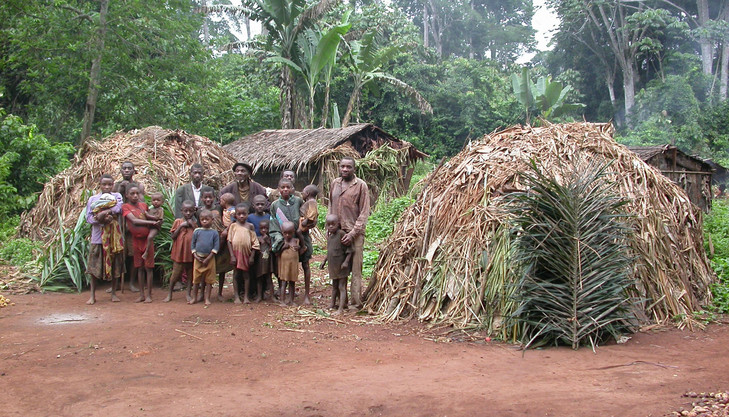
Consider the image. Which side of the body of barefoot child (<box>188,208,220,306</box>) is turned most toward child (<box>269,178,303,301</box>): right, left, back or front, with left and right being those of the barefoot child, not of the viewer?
left

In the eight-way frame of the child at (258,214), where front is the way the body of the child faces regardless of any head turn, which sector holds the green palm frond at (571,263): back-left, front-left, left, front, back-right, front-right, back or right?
front-left

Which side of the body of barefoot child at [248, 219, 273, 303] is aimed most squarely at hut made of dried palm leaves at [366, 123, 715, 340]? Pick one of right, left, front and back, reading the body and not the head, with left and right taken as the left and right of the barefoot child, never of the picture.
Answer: left

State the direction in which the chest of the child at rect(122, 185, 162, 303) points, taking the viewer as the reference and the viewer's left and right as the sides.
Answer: facing the viewer and to the right of the viewer

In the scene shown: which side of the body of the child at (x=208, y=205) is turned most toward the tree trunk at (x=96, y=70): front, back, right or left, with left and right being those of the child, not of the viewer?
back

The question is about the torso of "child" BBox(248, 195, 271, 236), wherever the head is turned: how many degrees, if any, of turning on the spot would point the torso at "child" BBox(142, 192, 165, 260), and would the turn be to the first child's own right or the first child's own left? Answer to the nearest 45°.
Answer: approximately 135° to the first child's own right

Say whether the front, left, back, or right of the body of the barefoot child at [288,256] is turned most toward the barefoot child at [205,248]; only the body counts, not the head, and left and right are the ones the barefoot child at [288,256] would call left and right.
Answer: right
